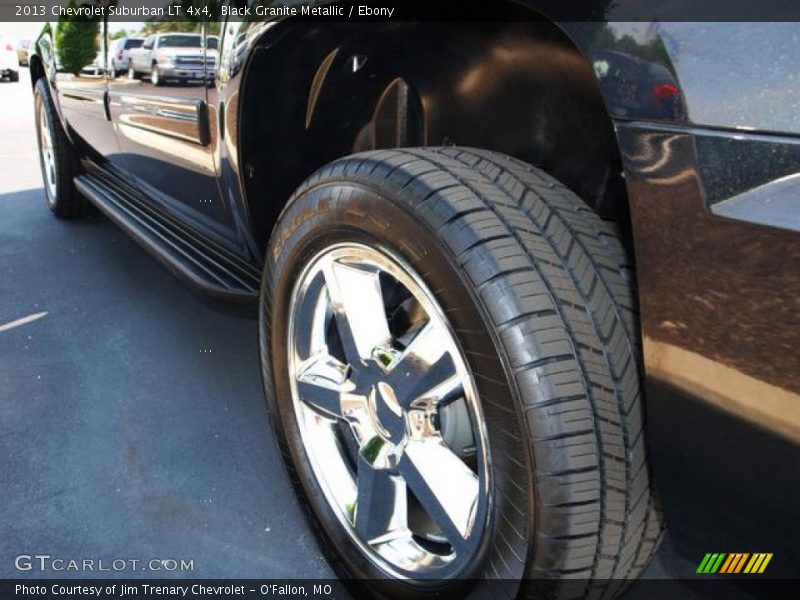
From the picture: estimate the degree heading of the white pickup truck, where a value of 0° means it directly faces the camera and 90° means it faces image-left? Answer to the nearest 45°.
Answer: approximately 315°

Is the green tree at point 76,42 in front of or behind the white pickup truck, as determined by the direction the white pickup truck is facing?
behind
